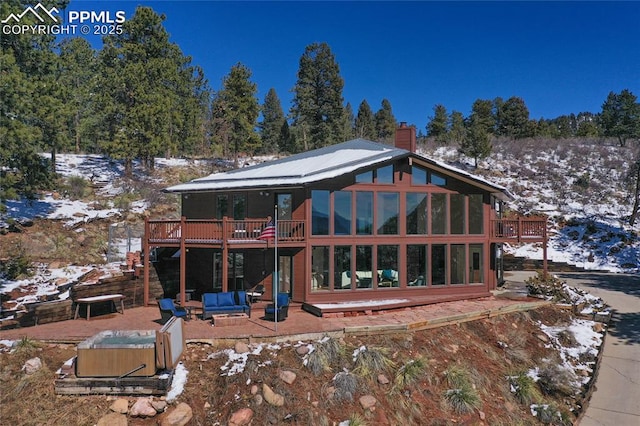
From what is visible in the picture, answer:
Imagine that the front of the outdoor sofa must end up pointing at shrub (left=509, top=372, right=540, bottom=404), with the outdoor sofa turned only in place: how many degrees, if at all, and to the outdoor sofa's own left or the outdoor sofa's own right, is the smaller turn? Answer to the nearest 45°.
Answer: approximately 45° to the outdoor sofa's own left

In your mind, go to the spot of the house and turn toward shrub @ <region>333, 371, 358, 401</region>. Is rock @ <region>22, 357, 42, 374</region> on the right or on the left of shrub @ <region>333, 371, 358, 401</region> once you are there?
right

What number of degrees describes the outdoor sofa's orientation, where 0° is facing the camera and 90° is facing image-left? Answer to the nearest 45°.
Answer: approximately 0°

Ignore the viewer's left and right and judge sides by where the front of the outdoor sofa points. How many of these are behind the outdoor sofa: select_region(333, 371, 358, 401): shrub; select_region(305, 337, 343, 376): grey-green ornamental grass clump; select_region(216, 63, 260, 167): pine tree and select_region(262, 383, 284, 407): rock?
1

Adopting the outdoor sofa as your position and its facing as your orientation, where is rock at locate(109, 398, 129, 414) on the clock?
The rock is roughly at 1 o'clock from the outdoor sofa.

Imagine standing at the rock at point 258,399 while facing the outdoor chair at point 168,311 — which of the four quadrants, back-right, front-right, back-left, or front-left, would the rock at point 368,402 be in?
back-right

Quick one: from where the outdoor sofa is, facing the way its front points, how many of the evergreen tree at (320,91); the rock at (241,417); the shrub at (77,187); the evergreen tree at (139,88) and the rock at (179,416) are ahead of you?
2

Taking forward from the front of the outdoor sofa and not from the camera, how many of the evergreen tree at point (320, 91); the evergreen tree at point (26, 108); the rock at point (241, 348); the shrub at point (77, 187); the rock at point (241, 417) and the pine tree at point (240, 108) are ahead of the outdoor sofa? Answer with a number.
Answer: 2

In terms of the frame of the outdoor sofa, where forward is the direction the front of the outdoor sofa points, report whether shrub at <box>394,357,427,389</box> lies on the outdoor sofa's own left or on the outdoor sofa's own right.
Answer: on the outdoor sofa's own left

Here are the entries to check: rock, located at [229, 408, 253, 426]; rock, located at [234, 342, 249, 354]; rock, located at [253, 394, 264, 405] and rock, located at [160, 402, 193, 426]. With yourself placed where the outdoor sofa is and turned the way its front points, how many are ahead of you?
4

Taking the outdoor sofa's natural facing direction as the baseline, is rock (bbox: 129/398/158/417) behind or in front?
in front

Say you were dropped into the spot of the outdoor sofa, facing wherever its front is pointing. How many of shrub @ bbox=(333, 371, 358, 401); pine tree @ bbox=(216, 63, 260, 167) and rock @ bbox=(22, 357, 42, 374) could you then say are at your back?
1

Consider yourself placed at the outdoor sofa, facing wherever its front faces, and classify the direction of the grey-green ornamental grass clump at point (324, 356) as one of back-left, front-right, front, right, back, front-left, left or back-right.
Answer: front-left

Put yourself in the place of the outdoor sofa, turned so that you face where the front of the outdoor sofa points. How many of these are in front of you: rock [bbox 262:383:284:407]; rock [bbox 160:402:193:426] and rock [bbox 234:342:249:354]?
3

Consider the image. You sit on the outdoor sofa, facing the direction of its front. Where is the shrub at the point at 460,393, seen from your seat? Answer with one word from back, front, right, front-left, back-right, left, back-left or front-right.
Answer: front-left

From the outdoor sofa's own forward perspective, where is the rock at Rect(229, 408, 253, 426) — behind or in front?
in front
